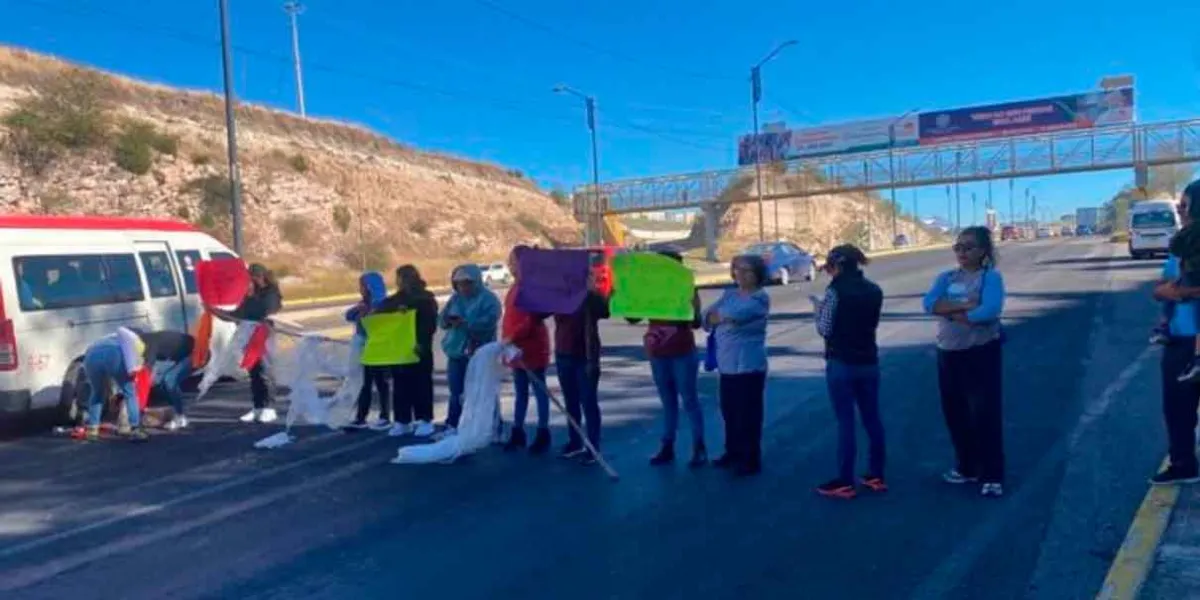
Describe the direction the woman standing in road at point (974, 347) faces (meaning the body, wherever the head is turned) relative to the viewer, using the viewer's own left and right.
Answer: facing the viewer and to the left of the viewer

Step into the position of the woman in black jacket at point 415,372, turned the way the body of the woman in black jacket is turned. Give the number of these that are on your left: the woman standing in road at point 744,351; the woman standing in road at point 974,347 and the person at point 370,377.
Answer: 2

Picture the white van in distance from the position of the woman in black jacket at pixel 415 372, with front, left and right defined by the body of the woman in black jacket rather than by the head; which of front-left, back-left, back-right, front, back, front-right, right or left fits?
back

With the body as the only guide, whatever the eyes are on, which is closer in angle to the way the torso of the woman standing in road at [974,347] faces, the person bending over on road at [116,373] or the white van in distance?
the person bending over on road

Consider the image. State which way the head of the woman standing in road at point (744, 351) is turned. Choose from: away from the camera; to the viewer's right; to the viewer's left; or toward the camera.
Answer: toward the camera

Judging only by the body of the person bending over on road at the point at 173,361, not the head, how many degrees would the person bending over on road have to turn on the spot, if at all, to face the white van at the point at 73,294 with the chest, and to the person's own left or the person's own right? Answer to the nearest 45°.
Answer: approximately 45° to the person's own right

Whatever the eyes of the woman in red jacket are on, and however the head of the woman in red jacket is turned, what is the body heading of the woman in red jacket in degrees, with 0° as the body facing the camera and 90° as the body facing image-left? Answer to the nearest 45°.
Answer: approximately 45°

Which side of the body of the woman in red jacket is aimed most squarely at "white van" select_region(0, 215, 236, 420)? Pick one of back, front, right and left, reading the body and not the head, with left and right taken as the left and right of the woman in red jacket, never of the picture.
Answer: right

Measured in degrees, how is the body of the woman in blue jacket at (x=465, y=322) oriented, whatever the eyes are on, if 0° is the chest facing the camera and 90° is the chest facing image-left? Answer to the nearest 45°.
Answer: approximately 45°

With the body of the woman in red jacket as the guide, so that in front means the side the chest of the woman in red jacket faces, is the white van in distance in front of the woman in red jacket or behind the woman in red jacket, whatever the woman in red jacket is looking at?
behind

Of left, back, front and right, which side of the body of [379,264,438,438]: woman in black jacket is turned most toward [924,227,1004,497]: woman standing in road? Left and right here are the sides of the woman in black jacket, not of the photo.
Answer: left

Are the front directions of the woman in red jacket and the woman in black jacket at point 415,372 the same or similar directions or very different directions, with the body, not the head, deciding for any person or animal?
same or similar directions

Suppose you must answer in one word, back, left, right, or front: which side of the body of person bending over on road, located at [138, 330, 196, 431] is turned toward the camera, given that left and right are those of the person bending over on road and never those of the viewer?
left

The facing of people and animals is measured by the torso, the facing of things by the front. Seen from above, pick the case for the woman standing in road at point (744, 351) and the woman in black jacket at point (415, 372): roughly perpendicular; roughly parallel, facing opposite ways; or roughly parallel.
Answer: roughly parallel

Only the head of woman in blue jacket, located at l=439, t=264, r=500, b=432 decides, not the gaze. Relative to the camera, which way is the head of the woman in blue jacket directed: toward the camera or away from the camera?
toward the camera
